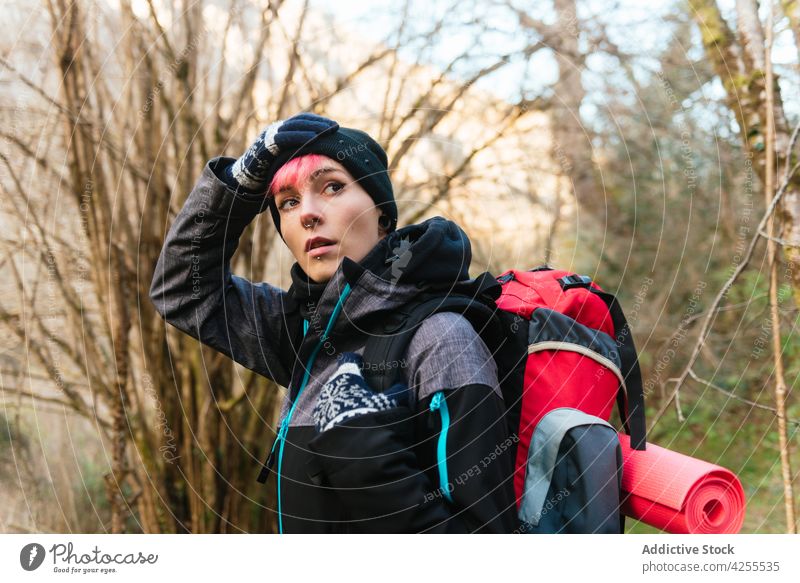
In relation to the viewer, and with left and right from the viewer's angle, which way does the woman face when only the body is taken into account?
facing the viewer and to the left of the viewer

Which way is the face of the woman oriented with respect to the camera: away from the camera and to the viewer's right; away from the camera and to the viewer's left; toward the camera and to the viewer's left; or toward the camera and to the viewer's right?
toward the camera and to the viewer's left
